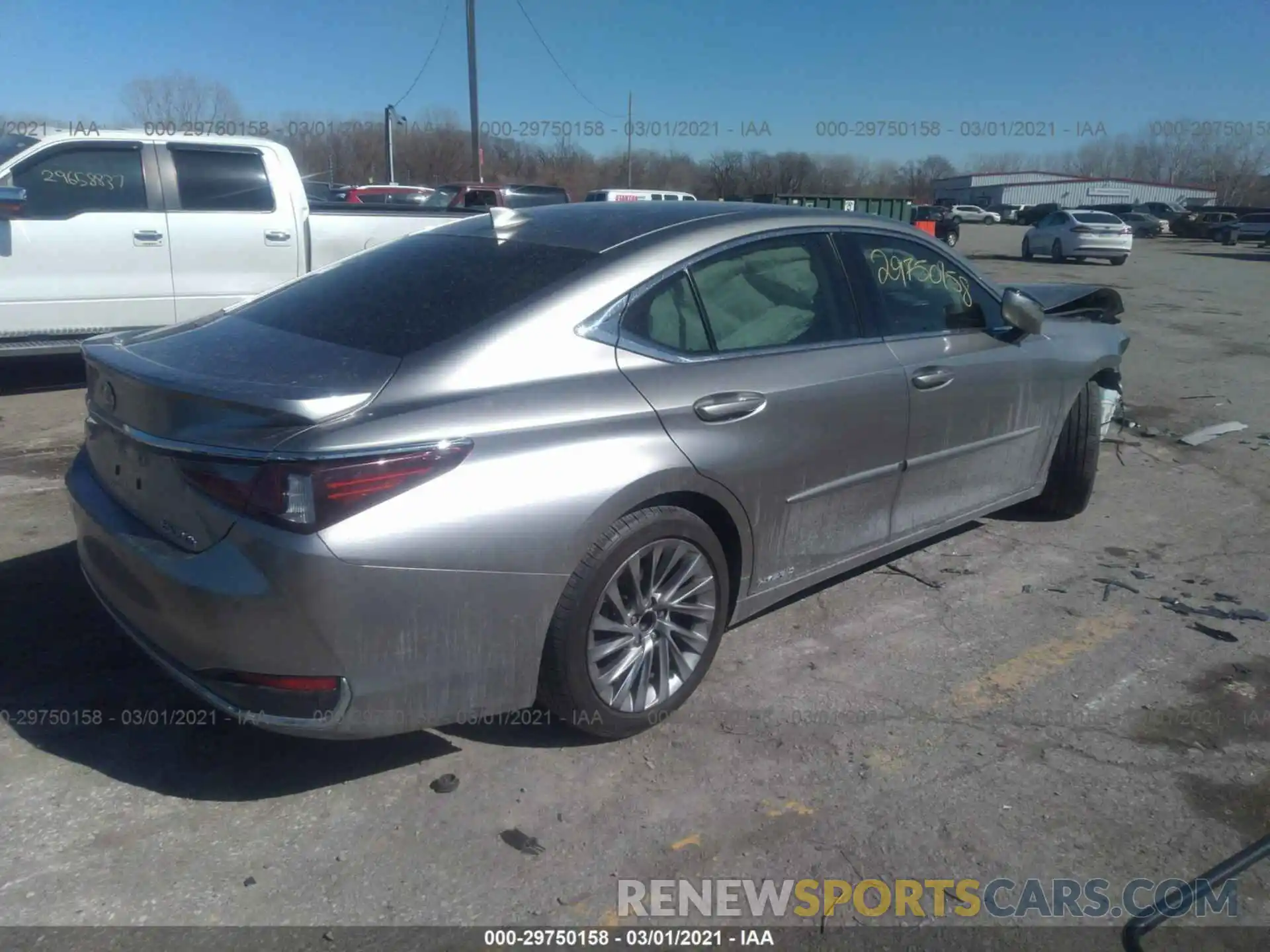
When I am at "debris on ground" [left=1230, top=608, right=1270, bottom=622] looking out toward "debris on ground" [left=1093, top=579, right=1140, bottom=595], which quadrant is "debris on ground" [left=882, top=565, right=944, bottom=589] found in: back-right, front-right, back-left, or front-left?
front-left

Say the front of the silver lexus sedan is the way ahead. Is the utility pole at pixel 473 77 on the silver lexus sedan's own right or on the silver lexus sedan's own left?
on the silver lexus sedan's own left

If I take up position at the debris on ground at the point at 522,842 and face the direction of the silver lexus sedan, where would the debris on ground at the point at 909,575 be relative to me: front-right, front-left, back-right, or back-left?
front-right

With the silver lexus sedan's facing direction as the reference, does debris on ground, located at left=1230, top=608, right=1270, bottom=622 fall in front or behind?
in front

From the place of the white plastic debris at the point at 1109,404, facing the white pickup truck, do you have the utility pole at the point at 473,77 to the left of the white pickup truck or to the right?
right

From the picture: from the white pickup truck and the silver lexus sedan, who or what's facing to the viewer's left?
the white pickup truck

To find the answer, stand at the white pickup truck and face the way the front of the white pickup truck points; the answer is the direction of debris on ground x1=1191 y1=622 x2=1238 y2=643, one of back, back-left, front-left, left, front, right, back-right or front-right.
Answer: back-left

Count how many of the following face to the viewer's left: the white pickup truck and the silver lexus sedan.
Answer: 1

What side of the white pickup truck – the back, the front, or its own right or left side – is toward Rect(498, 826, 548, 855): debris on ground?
left

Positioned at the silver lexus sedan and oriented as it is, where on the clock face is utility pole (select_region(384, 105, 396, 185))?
The utility pole is roughly at 10 o'clock from the silver lexus sedan.

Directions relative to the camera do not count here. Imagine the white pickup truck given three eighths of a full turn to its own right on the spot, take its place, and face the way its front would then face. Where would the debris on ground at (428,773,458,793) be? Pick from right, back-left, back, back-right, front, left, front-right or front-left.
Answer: back-right

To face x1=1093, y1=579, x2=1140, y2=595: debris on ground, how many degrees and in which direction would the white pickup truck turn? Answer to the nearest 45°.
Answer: approximately 135° to its left

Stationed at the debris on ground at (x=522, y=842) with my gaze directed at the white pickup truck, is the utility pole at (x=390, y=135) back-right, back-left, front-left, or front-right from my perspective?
front-right

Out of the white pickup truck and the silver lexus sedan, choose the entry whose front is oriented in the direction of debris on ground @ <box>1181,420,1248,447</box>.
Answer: the silver lexus sedan

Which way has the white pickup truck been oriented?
to the viewer's left

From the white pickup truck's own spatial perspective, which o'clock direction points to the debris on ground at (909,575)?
The debris on ground is roughly at 8 o'clock from the white pickup truck.

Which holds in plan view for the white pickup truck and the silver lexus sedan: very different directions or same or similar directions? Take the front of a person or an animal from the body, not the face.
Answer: very different directions

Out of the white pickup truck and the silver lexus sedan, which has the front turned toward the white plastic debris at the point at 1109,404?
the silver lexus sedan
